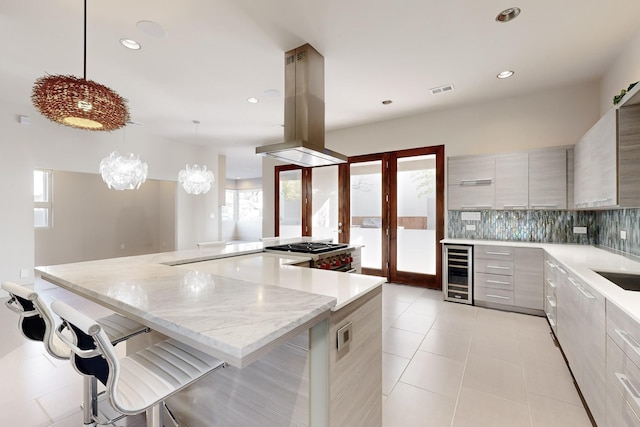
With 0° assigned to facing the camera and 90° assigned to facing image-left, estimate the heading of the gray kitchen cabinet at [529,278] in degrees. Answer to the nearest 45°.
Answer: approximately 0°

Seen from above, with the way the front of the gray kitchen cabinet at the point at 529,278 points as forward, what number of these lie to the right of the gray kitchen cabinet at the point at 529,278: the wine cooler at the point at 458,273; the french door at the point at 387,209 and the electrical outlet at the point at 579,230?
2

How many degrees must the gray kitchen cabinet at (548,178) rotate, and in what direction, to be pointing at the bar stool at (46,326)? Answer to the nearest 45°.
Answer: approximately 45° to its right

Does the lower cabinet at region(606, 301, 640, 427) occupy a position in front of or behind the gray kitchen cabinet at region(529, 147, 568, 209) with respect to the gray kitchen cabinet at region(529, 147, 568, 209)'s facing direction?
in front

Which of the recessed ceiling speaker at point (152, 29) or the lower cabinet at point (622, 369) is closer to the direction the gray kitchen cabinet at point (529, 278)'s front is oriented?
the lower cabinet

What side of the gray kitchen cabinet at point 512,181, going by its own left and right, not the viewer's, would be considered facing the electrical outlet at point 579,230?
left
